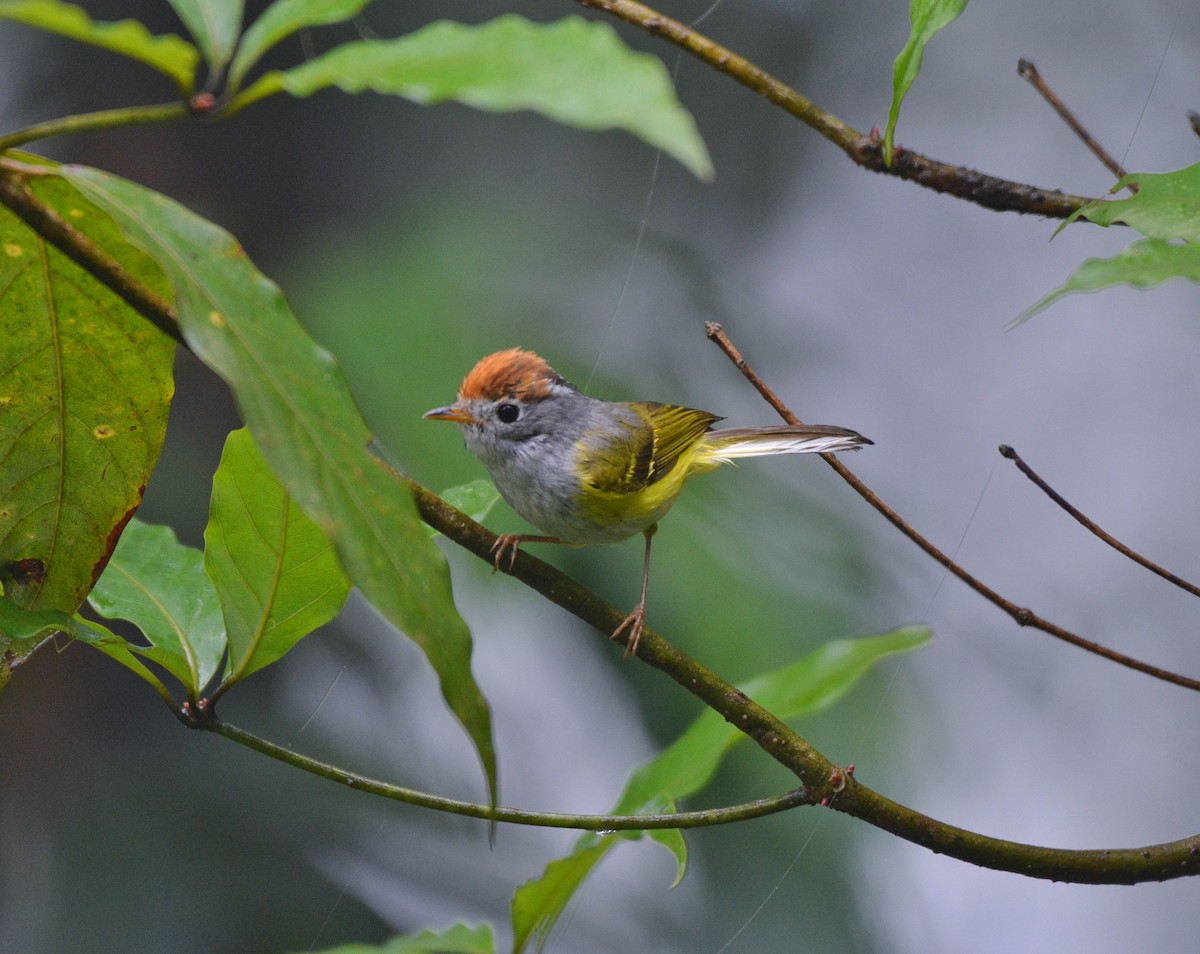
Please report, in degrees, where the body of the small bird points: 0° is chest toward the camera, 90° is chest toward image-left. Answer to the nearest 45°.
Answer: approximately 90°

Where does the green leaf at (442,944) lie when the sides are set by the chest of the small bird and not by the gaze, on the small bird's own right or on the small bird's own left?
on the small bird's own left

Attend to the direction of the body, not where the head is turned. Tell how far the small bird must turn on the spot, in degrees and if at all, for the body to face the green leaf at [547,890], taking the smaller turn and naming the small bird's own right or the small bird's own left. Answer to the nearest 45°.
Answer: approximately 90° to the small bird's own left
